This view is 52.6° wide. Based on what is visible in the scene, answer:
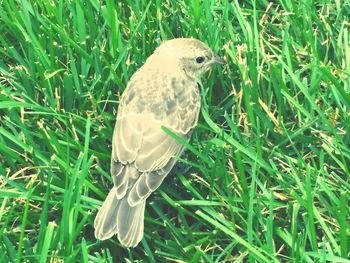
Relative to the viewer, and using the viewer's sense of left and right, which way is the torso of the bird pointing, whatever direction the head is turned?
facing away from the viewer and to the right of the viewer
